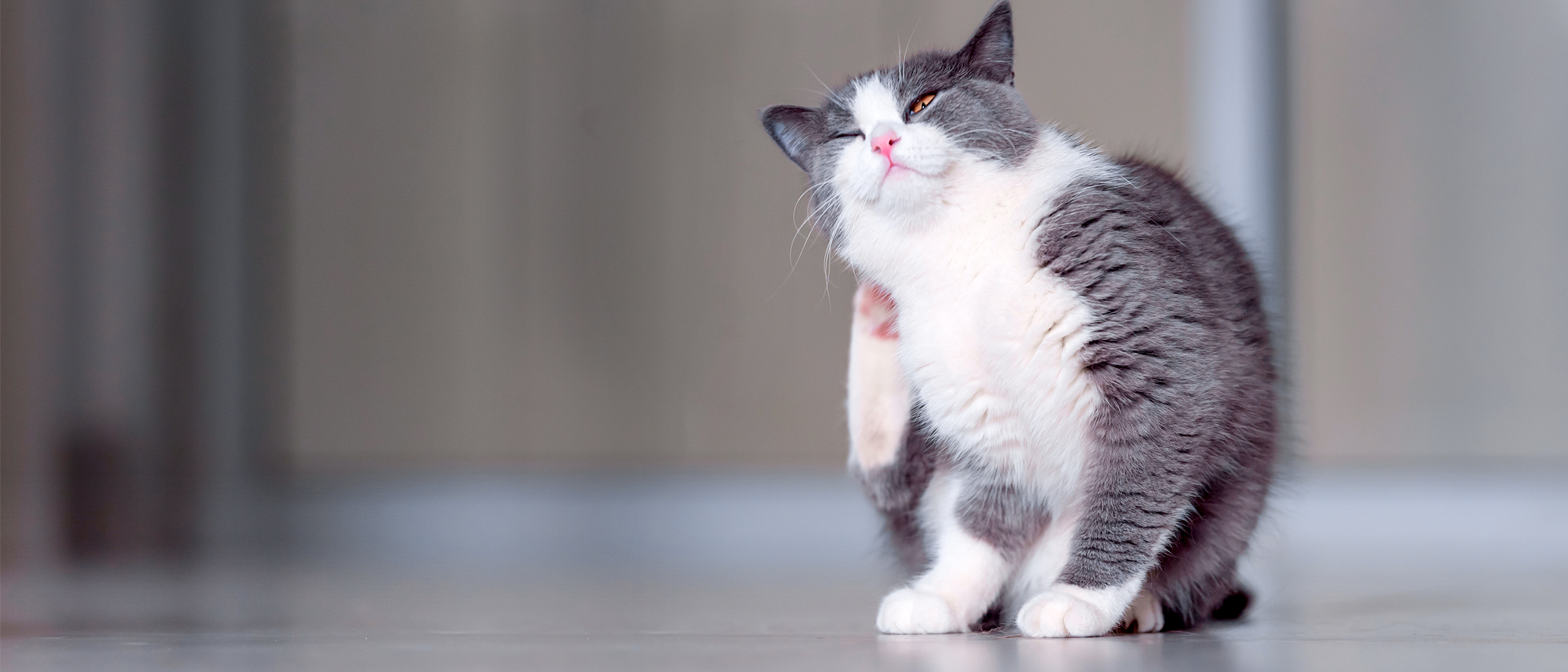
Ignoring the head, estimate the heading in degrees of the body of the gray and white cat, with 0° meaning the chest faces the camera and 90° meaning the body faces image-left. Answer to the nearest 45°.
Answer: approximately 45°
